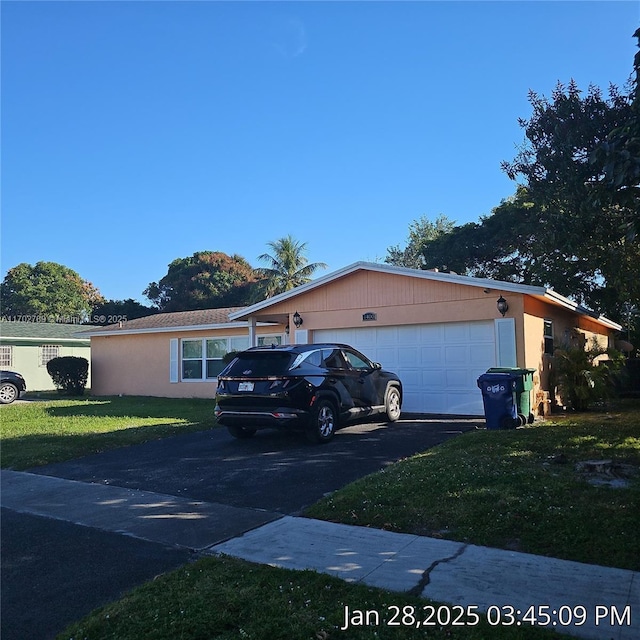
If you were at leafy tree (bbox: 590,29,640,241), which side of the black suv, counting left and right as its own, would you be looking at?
right

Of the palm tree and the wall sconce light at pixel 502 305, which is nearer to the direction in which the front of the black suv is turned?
the wall sconce light

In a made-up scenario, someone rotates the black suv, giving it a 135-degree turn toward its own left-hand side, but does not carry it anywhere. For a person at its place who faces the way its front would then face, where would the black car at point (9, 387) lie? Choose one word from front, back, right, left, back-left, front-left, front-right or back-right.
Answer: front-right

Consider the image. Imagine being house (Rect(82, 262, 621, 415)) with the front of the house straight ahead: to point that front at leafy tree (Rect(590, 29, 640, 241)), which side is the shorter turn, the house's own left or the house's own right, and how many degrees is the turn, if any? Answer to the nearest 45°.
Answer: approximately 45° to the house's own left

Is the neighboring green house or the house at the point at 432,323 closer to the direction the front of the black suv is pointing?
the house

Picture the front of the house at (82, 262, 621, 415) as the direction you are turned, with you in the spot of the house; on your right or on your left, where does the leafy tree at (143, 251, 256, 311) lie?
on your right

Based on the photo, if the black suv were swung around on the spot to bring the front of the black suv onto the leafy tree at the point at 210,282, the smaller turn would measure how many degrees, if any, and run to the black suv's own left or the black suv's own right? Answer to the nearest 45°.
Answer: approximately 45° to the black suv's own left

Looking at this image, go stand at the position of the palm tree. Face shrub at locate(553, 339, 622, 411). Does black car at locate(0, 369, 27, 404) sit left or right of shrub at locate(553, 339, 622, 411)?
right

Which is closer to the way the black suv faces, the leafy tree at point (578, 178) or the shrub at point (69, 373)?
the leafy tree

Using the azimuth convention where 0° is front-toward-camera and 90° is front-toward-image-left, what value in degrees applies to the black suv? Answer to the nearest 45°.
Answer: approximately 225°

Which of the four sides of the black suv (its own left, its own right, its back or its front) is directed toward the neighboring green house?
left

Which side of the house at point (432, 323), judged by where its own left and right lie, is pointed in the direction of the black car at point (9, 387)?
right

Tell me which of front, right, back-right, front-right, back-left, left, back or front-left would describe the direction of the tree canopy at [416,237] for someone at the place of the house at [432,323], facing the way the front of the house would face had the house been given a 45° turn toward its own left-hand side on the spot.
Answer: back

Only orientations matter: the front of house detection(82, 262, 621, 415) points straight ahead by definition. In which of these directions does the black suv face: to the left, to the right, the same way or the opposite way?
the opposite way
